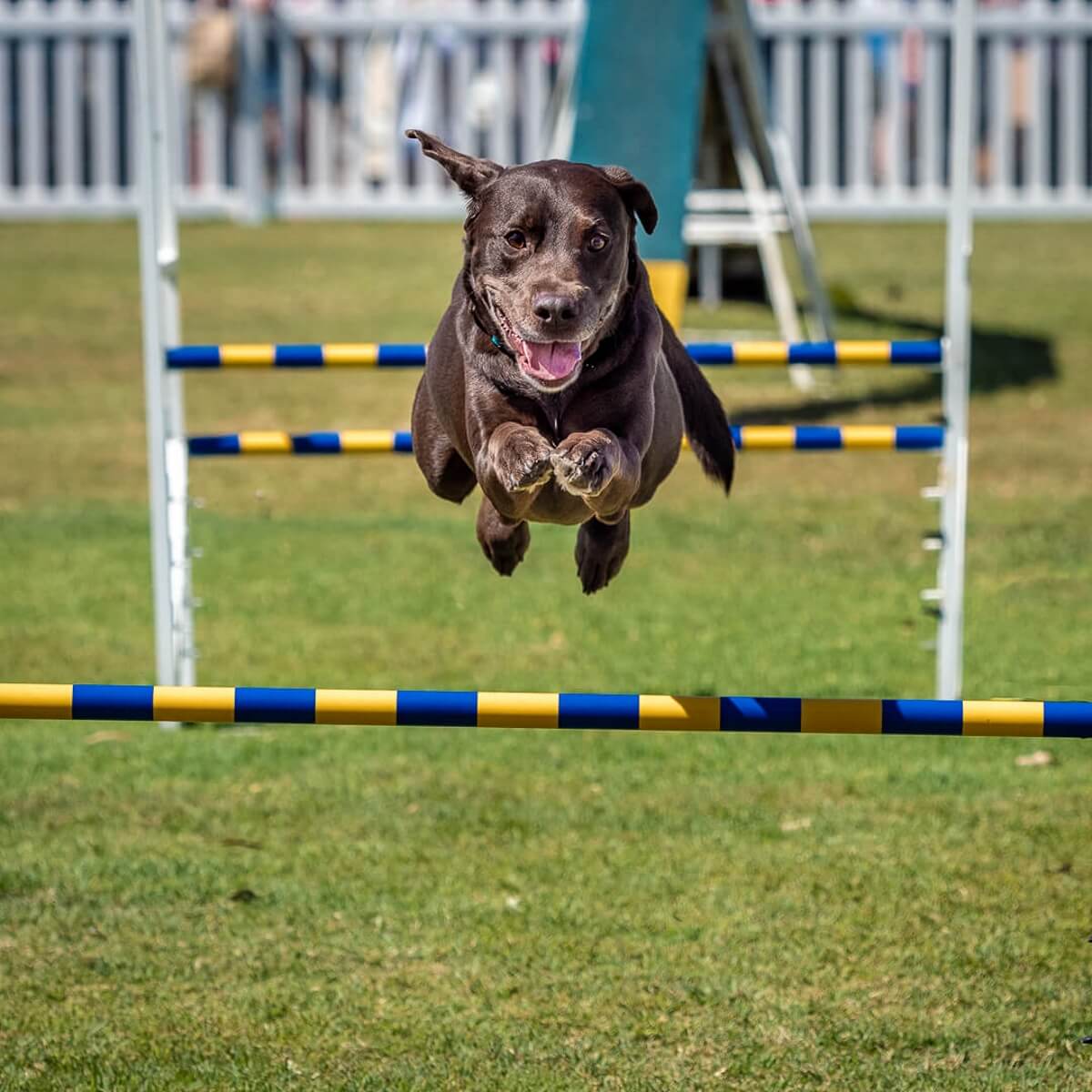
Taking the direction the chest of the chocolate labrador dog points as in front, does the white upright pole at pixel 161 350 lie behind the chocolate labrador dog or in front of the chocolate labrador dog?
behind

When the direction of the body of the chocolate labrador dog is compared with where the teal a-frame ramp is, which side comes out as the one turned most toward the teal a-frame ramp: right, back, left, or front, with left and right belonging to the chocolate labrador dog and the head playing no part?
back

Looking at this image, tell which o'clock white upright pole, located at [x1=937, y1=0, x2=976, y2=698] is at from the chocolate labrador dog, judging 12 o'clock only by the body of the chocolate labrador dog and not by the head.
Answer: The white upright pole is roughly at 7 o'clock from the chocolate labrador dog.

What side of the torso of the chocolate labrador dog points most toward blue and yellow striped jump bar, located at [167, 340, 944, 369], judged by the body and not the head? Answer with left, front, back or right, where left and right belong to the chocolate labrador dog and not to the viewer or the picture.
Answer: back

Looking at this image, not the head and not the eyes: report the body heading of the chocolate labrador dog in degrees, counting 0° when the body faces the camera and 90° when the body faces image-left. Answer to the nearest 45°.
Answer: approximately 0°
